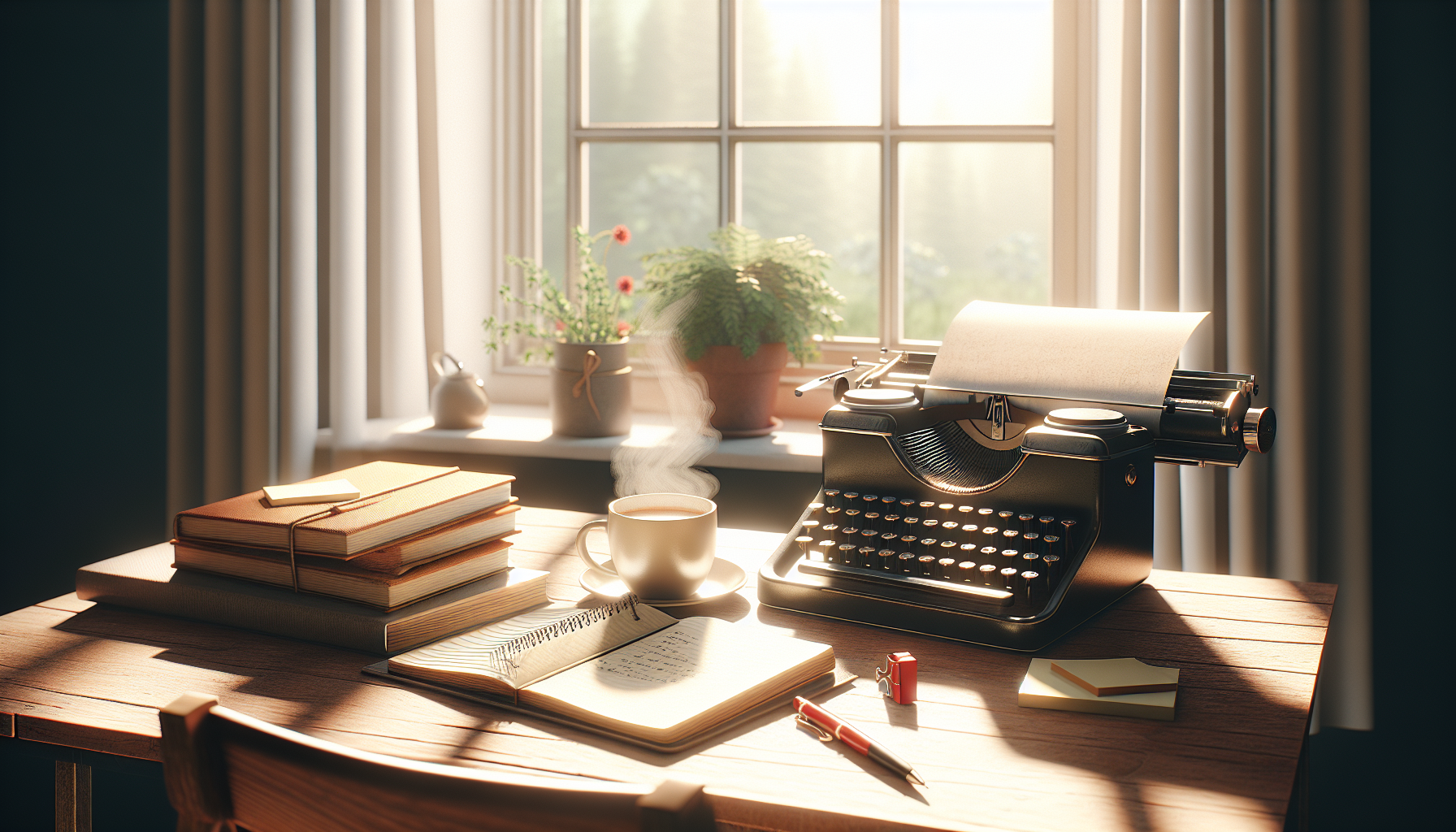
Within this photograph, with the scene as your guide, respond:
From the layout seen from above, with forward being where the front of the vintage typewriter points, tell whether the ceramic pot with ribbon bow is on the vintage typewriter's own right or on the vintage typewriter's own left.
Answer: on the vintage typewriter's own right

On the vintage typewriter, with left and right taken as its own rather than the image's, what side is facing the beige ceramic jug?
right

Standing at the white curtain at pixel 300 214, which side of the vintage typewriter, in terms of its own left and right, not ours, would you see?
right
